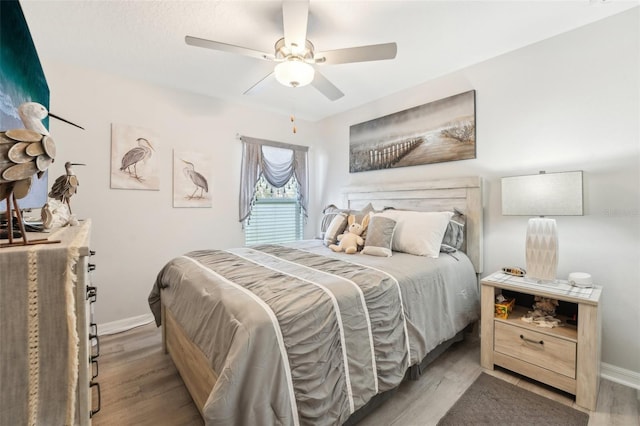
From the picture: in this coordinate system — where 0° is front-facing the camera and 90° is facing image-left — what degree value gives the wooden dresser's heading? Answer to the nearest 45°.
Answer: approximately 270°

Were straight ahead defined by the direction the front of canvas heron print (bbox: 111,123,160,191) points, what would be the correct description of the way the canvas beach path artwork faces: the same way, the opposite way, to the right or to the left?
to the right

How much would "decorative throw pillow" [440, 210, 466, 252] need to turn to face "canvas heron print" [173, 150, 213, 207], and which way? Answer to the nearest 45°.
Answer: approximately 45° to its right

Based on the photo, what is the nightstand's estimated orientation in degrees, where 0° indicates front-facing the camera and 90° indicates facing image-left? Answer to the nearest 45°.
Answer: approximately 45°

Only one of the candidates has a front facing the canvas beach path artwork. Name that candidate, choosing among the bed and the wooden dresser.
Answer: the wooden dresser

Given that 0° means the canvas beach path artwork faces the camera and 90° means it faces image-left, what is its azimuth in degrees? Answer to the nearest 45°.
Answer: approximately 45°

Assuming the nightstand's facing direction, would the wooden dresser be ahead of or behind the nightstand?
ahead

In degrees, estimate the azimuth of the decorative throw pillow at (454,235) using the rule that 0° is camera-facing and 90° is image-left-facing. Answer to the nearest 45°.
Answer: approximately 45°
